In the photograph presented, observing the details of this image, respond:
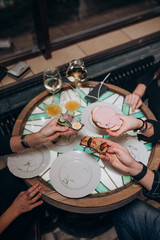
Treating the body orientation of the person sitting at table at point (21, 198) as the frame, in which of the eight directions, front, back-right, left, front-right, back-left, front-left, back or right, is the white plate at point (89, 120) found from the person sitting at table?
front

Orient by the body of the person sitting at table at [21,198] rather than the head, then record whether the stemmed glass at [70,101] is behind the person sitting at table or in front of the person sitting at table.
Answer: in front

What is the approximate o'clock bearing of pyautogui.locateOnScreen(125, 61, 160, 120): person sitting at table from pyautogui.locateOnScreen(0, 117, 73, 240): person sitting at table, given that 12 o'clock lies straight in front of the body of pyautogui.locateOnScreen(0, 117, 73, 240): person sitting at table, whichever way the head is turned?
pyautogui.locateOnScreen(125, 61, 160, 120): person sitting at table is roughly at 12 o'clock from pyautogui.locateOnScreen(0, 117, 73, 240): person sitting at table.

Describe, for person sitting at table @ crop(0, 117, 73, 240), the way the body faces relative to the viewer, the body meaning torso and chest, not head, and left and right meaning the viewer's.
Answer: facing to the right of the viewer

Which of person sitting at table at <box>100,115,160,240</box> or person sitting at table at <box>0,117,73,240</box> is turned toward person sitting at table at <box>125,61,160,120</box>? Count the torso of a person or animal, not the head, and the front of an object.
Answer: person sitting at table at <box>0,117,73,240</box>

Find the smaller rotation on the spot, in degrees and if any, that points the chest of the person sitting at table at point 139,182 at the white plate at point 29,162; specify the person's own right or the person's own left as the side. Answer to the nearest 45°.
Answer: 0° — they already face it

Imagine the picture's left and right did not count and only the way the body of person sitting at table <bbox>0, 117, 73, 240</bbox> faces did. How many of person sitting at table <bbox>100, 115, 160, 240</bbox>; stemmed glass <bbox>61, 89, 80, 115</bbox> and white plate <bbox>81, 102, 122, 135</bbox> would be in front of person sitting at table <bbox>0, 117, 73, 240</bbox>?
3

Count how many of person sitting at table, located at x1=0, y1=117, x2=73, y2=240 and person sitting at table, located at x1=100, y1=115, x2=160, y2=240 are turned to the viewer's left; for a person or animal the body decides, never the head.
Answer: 1

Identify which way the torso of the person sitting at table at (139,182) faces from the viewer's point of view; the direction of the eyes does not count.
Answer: to the viewer's left

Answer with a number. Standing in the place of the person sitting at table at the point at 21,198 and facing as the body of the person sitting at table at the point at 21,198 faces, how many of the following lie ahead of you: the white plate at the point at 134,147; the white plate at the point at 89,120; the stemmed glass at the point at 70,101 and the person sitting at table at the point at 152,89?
4
